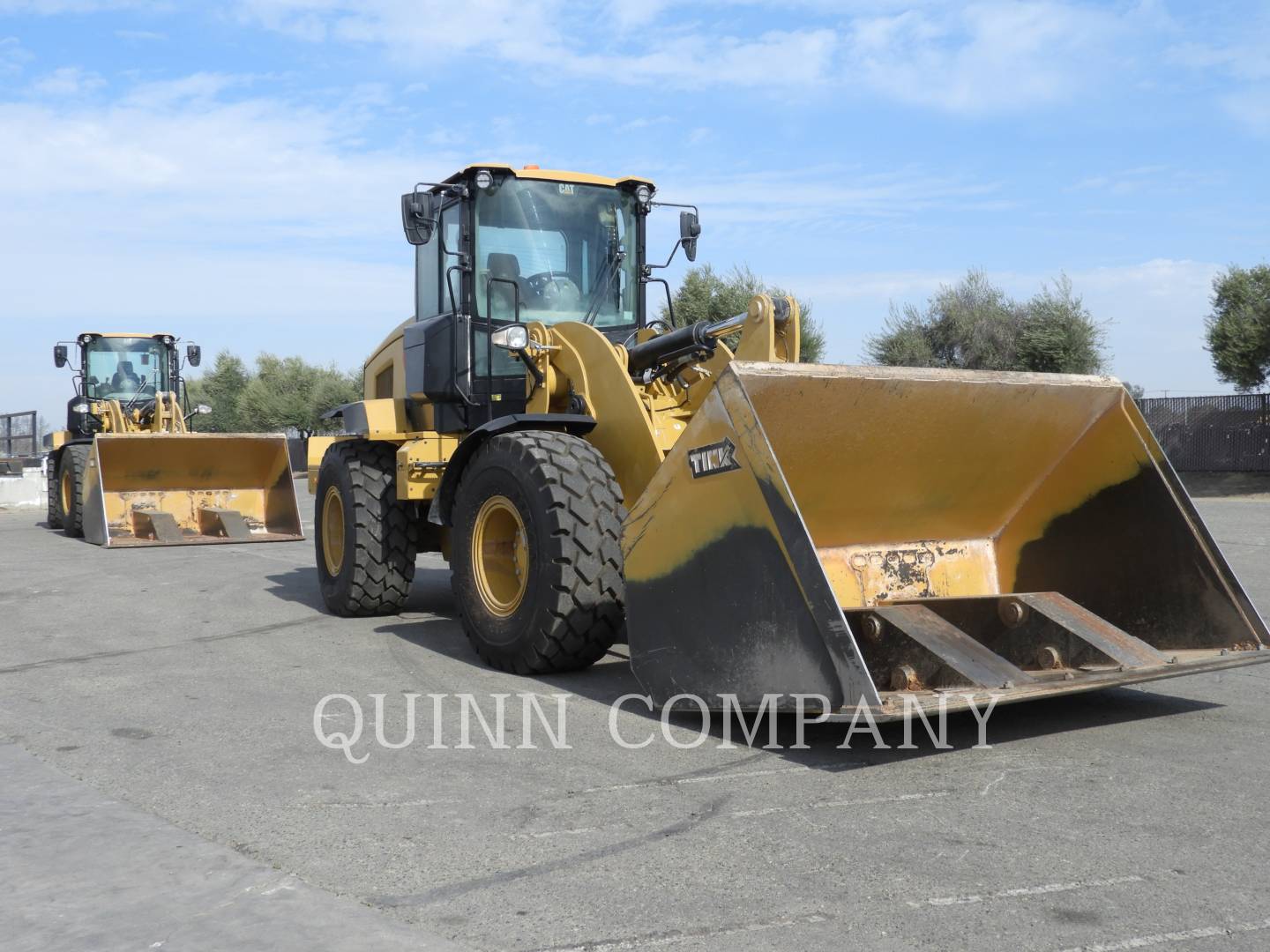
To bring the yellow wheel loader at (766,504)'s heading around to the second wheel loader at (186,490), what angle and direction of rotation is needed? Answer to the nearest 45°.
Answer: approximately 180°

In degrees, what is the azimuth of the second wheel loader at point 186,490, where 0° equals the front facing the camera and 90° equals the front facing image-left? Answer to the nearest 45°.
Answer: approximately 0°

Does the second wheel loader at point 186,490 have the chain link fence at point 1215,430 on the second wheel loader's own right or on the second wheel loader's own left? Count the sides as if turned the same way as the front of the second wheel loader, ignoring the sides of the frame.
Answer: on the second wheel loader's own left

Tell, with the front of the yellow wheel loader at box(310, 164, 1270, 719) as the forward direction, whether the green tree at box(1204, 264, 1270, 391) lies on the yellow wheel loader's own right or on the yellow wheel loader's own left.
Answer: on the yellow wheel loader's own left

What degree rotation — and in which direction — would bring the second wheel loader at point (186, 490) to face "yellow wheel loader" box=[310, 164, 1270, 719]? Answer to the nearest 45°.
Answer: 0° — it already faces it

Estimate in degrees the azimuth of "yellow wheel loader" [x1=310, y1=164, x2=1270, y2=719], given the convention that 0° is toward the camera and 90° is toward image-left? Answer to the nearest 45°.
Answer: approximately 315°

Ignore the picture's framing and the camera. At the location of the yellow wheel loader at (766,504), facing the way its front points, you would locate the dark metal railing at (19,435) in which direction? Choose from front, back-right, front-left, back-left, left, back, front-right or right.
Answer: back

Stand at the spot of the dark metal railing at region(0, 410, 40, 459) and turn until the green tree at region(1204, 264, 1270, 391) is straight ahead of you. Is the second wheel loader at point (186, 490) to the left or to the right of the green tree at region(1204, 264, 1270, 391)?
right

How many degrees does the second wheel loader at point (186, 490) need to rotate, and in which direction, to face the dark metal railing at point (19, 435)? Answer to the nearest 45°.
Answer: approximately 180°
